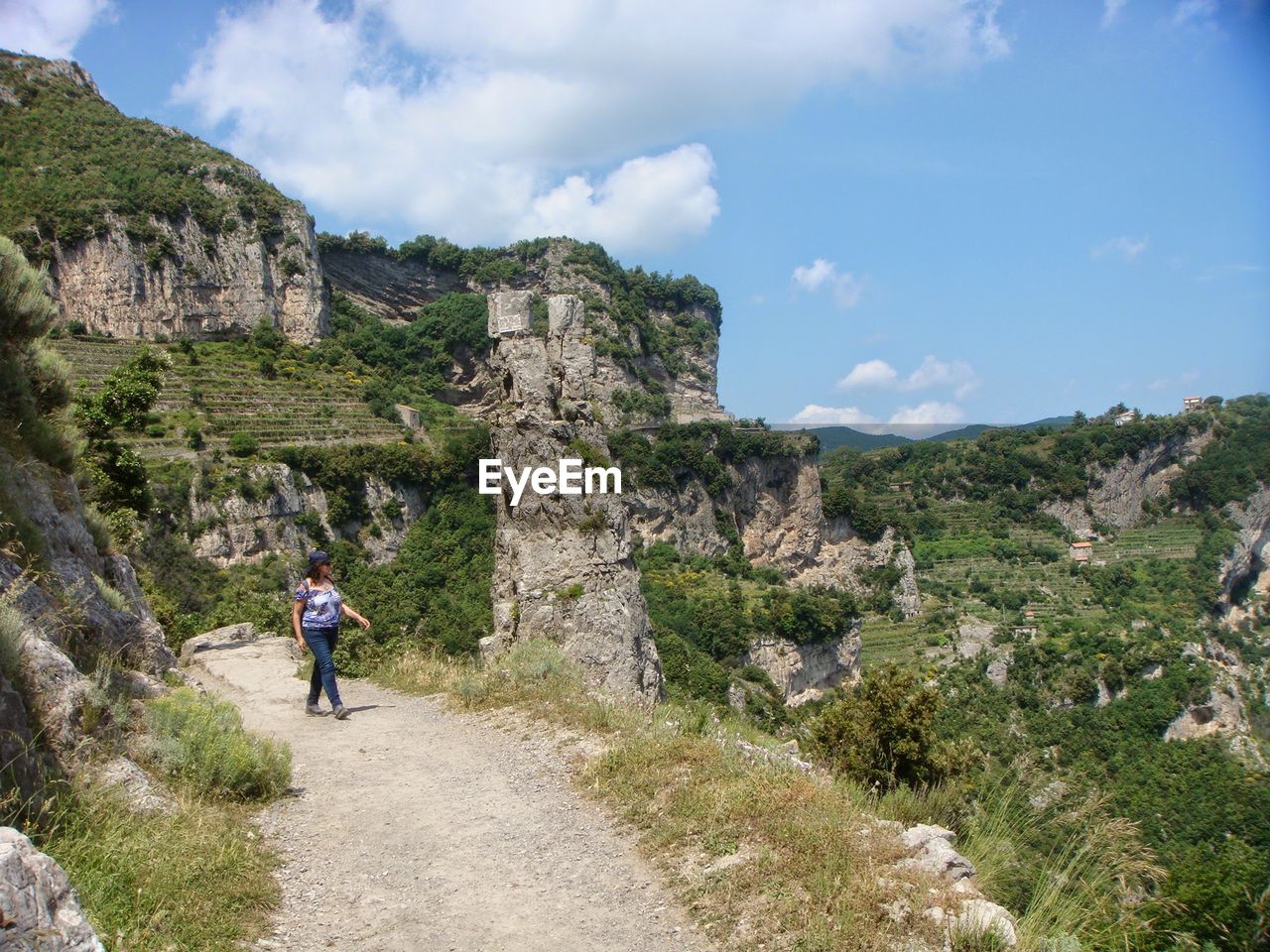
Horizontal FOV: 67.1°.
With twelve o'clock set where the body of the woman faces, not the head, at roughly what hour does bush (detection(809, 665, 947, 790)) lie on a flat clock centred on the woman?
The bush is roughly at 12 o'clock from the woman.

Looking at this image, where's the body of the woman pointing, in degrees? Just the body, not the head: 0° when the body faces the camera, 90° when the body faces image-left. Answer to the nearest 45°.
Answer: approximately 315°

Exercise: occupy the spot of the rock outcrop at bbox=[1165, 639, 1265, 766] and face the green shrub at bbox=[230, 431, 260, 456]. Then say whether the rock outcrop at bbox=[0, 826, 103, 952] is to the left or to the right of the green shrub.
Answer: left

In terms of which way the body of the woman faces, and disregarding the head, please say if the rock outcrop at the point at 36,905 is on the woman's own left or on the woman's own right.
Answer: on the woman's own right

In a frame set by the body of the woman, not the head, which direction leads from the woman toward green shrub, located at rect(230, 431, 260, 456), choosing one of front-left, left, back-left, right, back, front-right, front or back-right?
back-left

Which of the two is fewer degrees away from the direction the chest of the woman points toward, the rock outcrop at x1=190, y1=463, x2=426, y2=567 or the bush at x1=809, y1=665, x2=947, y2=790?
the bush

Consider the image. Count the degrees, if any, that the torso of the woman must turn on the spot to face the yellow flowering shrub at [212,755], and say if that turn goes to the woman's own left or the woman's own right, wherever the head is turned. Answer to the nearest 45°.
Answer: approximately 45° to the woman's own right

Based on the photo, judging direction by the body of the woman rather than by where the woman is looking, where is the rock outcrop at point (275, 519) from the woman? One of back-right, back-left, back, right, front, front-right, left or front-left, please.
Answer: back-left

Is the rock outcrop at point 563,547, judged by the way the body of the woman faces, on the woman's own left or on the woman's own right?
on the woman's own left
